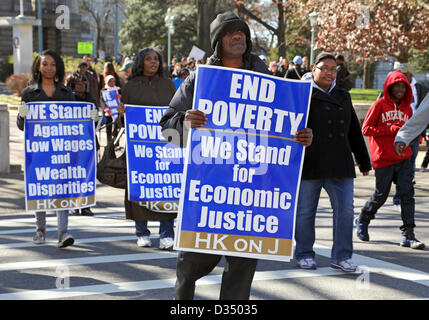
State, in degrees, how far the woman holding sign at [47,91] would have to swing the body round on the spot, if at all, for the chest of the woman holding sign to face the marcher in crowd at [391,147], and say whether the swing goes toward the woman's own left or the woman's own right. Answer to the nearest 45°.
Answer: approximately 90° to the woman's own left

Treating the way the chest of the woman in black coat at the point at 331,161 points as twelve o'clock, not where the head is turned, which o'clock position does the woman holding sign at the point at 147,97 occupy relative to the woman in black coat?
The woman holding sign is roughly at 4 o'clock from the woman in black coat.

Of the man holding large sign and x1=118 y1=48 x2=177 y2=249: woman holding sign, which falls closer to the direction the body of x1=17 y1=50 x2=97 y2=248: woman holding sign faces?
the man holding large sign

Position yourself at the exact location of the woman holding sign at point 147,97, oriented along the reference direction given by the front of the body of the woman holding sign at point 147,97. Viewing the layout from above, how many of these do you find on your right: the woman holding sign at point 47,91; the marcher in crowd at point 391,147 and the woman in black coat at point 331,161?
1

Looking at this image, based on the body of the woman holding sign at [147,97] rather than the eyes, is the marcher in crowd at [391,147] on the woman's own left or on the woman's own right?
on the woman's own left

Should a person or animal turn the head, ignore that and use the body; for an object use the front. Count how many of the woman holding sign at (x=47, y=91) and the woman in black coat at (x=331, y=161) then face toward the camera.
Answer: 2

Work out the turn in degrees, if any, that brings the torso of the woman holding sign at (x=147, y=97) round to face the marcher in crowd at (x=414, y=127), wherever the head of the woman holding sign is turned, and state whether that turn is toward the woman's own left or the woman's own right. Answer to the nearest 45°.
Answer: approximately 45° to the woman's own left

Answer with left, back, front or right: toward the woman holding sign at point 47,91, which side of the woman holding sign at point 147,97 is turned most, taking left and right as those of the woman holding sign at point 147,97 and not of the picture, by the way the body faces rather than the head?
right

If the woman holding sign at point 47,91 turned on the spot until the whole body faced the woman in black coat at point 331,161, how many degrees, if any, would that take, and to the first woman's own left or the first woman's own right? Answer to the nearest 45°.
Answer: approximately 45° to the first woman's own left
